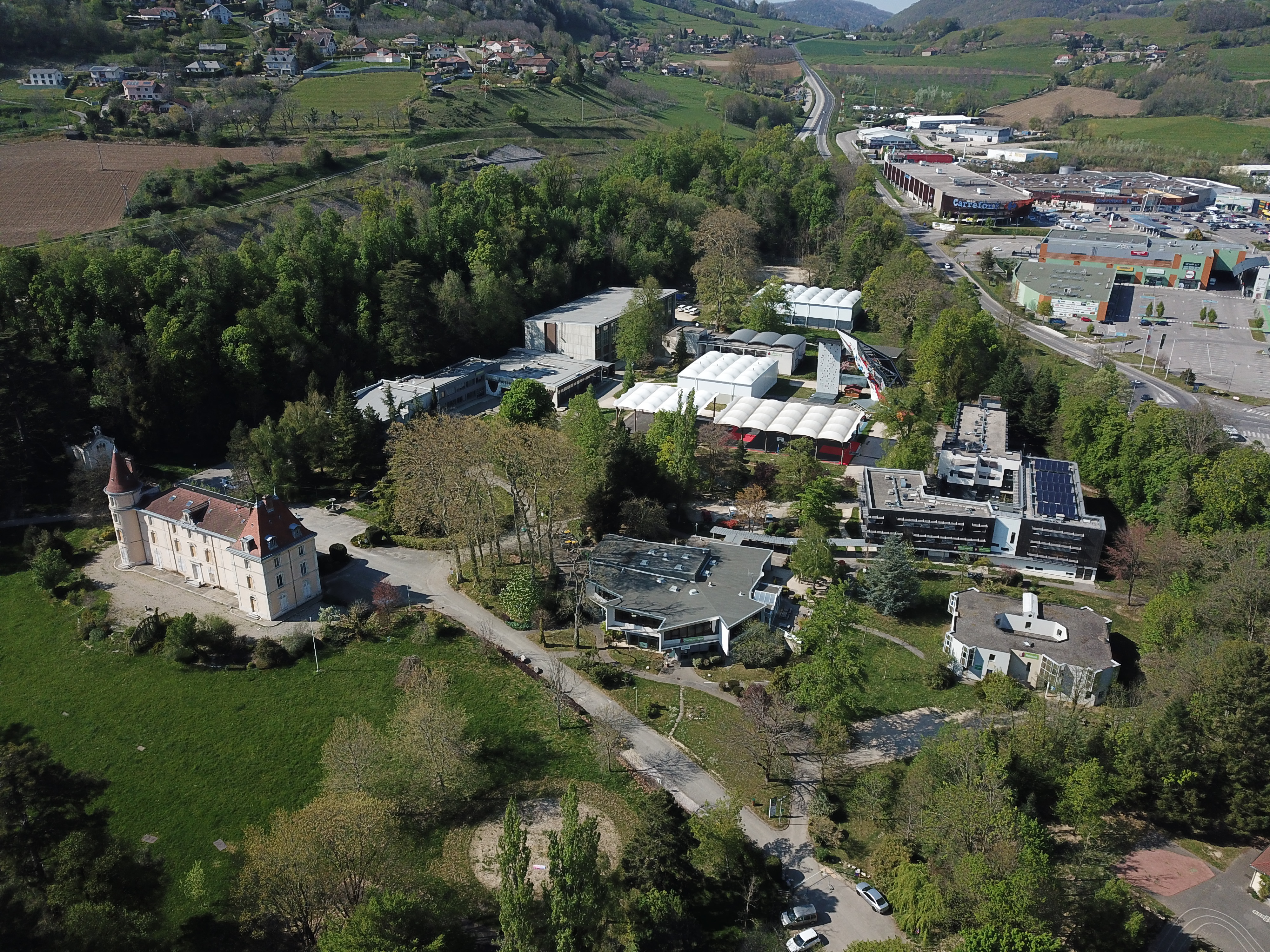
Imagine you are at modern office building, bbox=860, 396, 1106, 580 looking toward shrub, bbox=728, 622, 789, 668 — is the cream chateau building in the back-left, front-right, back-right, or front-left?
front-right

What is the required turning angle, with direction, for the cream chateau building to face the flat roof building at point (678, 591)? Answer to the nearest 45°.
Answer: approximately 90° to its left

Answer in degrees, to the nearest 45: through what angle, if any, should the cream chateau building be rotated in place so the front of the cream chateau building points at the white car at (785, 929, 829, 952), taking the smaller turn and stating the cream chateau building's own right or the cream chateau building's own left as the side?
approximately 90° to the cream chateau building's own left

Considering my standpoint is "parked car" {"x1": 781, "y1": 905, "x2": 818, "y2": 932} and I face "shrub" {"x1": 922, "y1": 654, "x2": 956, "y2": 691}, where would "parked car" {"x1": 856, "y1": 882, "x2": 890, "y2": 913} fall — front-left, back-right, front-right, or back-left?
front-right

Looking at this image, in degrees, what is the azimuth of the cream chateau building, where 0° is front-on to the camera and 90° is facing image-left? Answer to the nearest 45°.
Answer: approximately 45°

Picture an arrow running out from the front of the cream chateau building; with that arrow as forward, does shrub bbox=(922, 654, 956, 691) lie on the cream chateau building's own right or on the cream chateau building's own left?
on the cream chateau building's own left

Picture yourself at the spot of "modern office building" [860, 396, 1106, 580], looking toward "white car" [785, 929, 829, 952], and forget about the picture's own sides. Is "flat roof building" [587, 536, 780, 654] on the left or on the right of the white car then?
right

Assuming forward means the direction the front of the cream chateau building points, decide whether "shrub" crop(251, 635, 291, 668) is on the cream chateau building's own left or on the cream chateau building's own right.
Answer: on the cream chateau building's own left

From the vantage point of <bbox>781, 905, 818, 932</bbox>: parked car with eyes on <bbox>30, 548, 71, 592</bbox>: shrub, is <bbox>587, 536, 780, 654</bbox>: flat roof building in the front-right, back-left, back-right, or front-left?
front-right

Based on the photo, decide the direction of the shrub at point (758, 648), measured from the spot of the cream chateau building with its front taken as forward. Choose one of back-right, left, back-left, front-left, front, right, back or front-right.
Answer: left

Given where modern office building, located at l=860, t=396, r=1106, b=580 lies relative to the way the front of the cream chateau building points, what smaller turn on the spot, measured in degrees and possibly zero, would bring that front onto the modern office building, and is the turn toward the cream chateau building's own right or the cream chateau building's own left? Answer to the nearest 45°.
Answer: approximately 135° to the cream chateau building's own left

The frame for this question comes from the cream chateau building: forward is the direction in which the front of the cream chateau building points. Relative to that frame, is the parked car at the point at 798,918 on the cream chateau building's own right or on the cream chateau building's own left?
on the cream chateau building's own left
